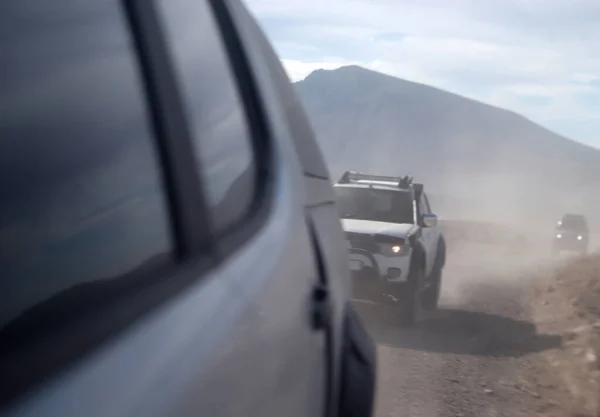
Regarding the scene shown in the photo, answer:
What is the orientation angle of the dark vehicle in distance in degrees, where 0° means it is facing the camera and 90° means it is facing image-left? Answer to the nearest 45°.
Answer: approximately 0°

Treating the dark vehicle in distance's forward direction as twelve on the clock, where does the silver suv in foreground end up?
The silver suv in foreground is roughly at 12 o'clock from the dark vehicle in distance.

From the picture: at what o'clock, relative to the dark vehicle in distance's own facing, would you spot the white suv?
The white suv is roughly at 12 o'clock from the dark vehicle in distance.
